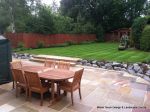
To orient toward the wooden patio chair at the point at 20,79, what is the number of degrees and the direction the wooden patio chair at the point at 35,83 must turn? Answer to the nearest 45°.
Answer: approximately 90° to its left

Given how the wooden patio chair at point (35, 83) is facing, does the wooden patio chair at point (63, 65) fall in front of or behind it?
in front

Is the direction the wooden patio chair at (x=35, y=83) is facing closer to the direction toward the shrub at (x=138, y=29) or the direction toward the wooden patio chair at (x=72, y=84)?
the shrub

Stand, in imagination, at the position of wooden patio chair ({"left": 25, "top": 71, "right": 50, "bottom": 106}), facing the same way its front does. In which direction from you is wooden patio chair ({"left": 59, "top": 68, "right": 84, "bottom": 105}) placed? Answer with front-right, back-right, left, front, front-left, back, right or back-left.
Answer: front-right

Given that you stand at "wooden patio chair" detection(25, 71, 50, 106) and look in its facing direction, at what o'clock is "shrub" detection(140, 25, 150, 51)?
The shrub is roughly at 12 o'clock from the wooden patio chair.

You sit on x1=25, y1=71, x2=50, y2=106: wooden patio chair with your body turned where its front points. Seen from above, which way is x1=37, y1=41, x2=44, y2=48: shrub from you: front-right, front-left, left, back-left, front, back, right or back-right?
front-left

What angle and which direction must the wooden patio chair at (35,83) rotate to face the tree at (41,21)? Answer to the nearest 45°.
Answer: approximately 45° to its left

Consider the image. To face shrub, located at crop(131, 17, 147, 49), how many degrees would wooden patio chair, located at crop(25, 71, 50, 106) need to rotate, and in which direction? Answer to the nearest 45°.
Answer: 0° — it already faces it

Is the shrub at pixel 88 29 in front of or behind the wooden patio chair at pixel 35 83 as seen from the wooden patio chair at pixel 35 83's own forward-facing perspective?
in front

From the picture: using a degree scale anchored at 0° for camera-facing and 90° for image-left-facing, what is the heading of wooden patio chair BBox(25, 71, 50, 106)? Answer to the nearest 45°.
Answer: approximately 225°

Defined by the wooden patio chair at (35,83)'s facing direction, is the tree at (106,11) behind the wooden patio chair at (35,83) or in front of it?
in front

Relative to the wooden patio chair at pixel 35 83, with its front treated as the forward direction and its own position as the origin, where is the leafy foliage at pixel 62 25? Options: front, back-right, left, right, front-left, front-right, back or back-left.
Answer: front-left
